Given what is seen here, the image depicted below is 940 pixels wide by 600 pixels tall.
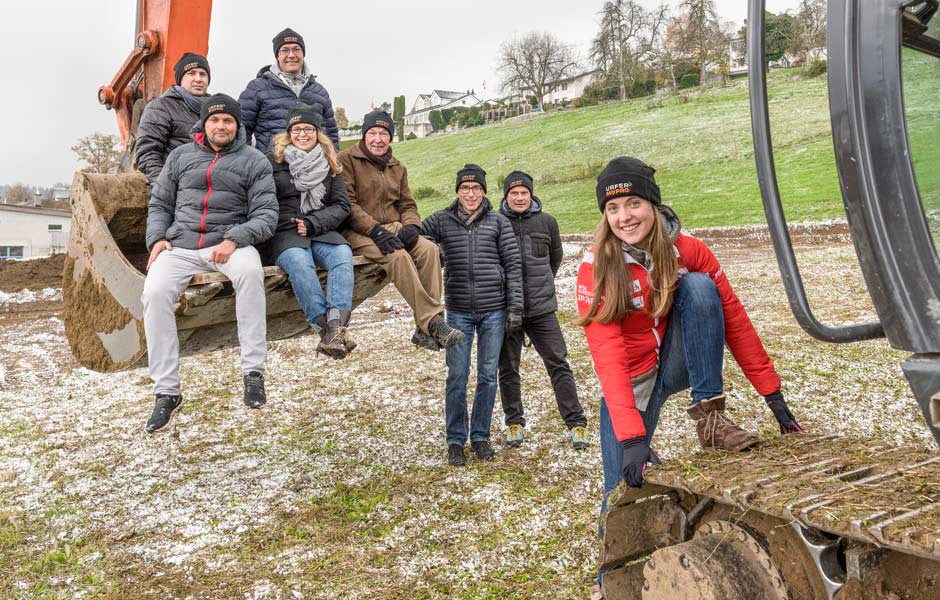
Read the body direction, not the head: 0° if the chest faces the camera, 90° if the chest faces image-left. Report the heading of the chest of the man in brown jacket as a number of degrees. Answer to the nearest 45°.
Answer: approximately 315°

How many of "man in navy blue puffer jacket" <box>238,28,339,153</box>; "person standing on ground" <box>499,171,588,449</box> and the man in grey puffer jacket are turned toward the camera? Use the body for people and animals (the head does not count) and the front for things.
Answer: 3

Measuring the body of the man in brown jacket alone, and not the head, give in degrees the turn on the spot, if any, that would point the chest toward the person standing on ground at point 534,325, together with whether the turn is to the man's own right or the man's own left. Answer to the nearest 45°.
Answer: approximately 90° to the man's own left

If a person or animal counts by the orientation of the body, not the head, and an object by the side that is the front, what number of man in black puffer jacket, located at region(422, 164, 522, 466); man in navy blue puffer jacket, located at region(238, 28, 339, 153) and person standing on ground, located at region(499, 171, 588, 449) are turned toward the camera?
3

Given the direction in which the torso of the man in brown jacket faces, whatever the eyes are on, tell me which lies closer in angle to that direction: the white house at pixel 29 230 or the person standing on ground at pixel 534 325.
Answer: the person standing on ground

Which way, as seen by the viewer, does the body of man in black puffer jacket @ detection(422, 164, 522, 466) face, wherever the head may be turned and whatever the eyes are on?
toward the camera

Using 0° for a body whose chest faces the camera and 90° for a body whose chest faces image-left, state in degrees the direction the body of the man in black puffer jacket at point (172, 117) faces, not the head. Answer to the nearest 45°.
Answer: approximately 315°

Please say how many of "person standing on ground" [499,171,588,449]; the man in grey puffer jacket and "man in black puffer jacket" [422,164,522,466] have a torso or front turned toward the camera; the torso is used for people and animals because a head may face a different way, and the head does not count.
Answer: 3

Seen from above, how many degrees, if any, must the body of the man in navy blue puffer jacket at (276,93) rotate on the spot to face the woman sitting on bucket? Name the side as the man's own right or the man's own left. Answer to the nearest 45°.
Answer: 0° — they already face them

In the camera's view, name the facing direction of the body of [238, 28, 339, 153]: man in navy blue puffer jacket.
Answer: toward the camera

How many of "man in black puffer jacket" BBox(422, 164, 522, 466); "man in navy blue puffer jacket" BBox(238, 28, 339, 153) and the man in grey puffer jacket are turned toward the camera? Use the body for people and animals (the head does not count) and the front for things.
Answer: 3

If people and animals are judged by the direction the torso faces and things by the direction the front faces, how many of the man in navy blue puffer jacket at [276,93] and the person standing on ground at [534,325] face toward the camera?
2
